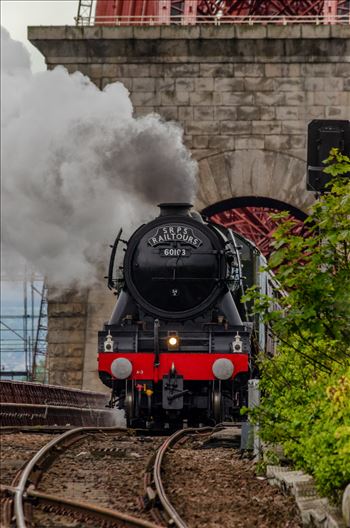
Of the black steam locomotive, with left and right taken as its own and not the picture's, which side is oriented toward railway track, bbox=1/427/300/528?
front

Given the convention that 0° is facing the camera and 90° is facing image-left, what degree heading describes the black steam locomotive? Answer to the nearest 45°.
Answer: approximately 0°

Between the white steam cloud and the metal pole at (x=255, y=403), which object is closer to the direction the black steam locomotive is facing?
the metal pole

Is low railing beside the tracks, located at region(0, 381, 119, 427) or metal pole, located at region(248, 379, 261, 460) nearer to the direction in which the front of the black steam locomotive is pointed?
the metal pole
